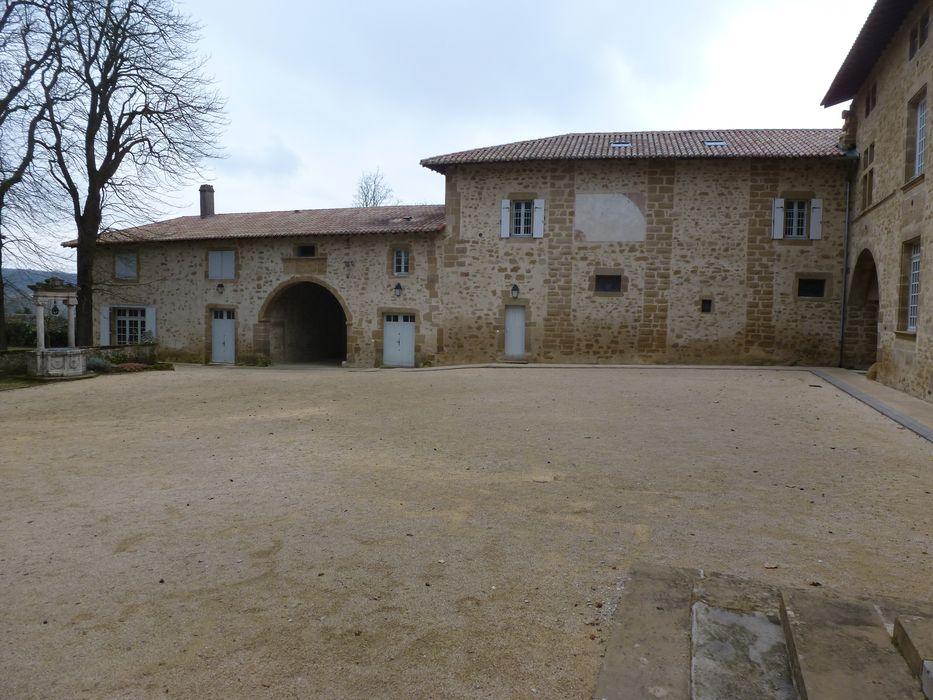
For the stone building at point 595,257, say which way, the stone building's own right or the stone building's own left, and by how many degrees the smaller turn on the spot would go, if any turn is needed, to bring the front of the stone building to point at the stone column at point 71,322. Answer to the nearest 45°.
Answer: approximately 90° to the stone building's own right

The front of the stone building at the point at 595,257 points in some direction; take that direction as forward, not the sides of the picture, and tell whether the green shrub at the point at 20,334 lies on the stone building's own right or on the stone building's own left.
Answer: on the stone building's own right

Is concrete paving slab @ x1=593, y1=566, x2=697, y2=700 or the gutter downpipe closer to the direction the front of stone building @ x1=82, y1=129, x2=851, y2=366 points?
the concrete paving slab

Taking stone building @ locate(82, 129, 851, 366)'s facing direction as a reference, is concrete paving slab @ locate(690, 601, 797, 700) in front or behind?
in front

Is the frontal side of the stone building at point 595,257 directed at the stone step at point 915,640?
yes

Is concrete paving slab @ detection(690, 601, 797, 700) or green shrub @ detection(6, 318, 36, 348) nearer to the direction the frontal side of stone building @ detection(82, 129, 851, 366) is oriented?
the concrete paving slab

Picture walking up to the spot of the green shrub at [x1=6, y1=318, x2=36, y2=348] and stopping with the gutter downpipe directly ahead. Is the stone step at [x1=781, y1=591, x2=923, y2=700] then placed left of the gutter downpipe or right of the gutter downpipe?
right

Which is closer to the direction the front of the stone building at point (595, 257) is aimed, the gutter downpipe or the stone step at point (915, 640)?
the stone step

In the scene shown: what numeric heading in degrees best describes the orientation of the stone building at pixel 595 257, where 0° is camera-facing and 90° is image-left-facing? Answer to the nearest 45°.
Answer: approximately 0°

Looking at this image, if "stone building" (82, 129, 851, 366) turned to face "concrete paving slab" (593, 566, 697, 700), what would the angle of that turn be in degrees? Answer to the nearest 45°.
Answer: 0° — it already faces it
